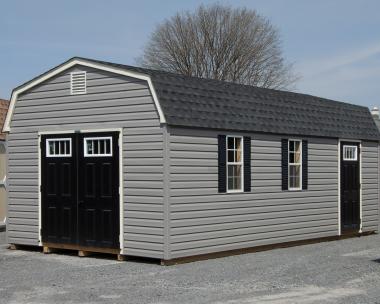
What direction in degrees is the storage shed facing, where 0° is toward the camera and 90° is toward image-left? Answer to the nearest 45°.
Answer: approximately 45°

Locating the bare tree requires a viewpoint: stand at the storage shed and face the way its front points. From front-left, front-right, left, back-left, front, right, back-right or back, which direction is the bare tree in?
back-right
